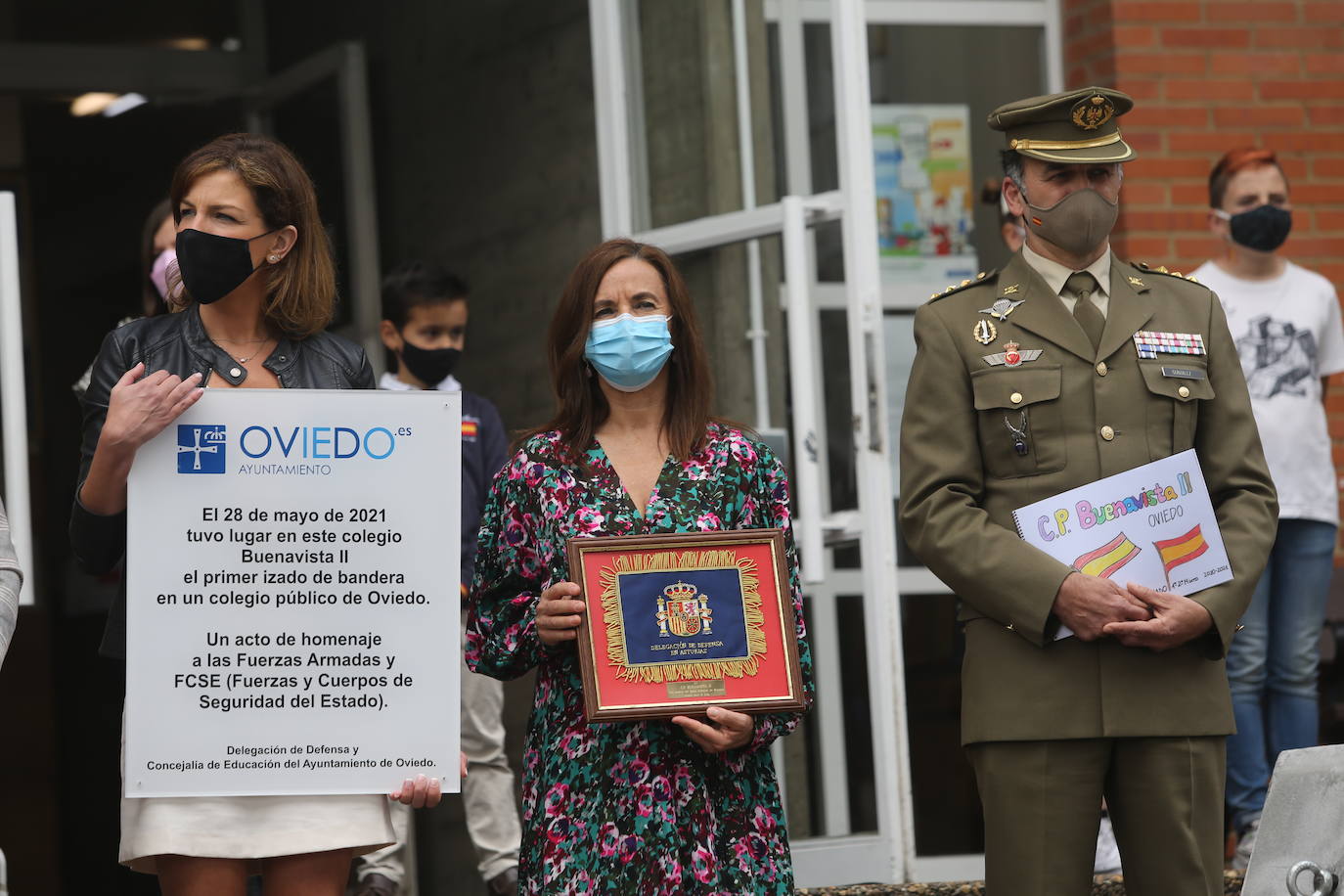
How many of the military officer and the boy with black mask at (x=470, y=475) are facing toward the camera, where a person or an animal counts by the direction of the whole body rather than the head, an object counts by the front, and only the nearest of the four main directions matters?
2

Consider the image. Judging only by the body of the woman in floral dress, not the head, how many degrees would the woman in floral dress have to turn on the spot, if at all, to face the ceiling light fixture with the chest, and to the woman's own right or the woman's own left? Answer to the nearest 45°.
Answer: approximately 135° to the woman's own right

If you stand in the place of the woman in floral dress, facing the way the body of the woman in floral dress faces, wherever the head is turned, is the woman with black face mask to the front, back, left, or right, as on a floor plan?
right

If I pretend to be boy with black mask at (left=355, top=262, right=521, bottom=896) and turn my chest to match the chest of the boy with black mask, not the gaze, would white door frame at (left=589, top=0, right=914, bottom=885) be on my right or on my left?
on my left

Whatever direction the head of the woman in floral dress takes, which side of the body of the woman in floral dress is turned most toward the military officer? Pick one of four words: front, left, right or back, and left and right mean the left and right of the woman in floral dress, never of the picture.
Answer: left

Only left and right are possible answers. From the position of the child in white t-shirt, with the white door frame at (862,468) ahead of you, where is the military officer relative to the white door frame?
left

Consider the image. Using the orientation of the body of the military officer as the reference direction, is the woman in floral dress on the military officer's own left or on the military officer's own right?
on the military officer's own right

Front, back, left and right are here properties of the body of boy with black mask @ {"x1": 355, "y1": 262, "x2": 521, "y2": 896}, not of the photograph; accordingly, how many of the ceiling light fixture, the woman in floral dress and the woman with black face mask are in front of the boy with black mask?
2

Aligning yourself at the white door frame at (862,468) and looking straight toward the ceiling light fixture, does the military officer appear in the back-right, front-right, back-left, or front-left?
back-left

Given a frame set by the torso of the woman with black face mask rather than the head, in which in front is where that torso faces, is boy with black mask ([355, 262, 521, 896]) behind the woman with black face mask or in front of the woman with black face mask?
behind
